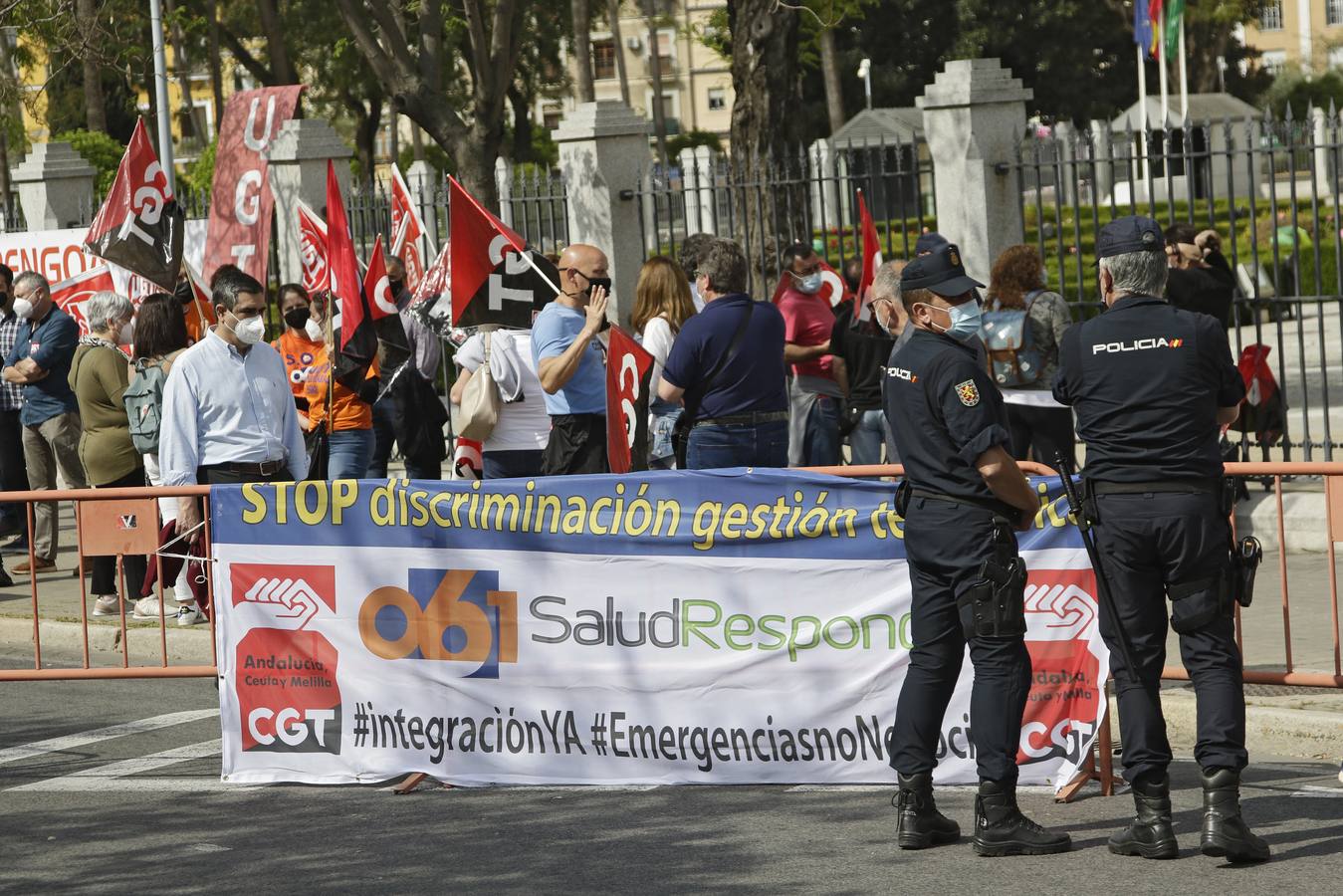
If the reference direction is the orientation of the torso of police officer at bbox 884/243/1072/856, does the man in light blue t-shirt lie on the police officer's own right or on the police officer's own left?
on the police officer's own left

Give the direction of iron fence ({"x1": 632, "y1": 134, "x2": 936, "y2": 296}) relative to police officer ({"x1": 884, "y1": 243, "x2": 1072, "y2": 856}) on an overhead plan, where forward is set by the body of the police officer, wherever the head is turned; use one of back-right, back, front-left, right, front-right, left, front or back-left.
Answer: left

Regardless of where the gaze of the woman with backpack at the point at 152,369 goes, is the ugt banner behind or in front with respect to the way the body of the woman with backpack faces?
in front

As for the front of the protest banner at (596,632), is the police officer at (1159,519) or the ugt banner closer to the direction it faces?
the police officer

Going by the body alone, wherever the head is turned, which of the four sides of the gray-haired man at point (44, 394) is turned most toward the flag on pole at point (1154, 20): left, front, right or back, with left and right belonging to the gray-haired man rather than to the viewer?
back

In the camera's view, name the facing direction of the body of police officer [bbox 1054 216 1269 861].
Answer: away from the camera

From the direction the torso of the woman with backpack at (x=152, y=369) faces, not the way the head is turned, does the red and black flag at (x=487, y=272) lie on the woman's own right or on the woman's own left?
on the woman's own right

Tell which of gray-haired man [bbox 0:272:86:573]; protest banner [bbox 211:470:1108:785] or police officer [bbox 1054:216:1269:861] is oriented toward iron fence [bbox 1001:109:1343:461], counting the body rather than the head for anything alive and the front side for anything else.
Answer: the police officer

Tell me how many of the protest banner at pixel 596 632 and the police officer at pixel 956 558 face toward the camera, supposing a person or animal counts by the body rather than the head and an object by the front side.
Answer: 1

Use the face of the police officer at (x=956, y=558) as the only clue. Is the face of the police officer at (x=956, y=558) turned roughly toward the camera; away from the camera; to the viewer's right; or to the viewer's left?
to the viewer's right

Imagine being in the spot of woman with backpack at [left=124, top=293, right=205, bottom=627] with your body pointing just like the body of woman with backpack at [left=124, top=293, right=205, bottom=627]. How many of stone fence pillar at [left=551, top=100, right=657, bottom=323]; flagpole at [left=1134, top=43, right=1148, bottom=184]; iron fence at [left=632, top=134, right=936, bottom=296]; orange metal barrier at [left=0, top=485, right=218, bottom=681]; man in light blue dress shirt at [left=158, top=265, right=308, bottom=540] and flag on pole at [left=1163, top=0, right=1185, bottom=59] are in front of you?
4

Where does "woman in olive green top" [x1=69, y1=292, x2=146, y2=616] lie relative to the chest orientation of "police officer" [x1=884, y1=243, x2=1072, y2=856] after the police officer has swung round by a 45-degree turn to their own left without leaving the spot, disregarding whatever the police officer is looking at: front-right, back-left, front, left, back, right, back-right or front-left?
left

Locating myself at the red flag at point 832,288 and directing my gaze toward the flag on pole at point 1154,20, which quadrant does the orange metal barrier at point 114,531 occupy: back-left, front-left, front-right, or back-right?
back-left

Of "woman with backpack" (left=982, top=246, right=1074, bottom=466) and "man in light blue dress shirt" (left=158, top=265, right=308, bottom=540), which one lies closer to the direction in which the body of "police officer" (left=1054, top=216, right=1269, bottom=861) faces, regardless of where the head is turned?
the woman with backpack

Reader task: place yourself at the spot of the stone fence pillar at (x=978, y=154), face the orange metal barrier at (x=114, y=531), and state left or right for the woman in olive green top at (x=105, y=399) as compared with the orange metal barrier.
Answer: right
